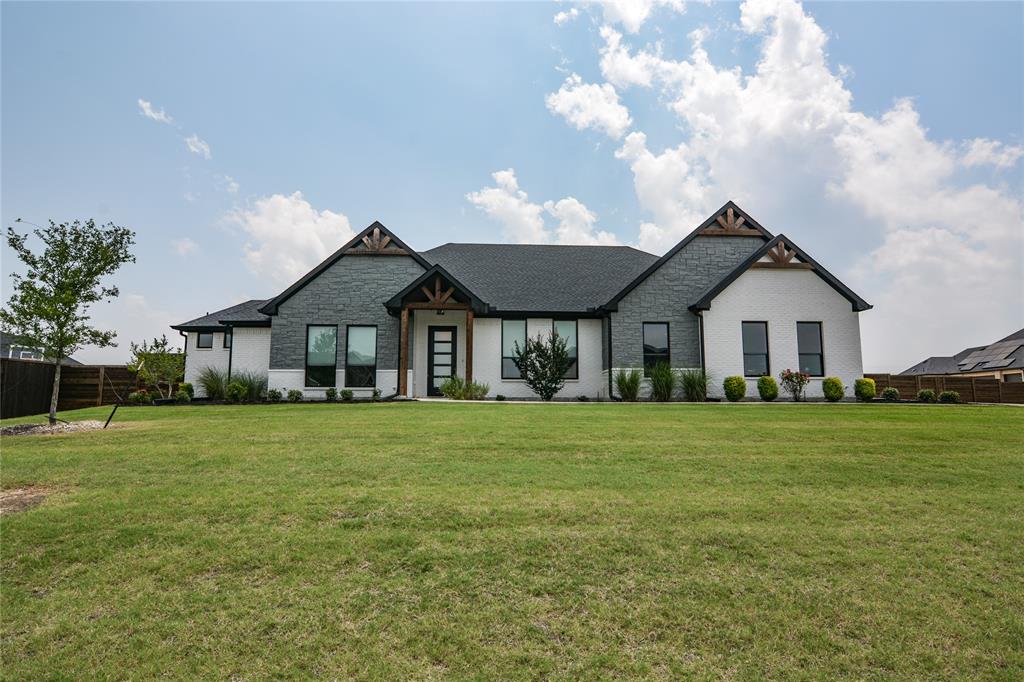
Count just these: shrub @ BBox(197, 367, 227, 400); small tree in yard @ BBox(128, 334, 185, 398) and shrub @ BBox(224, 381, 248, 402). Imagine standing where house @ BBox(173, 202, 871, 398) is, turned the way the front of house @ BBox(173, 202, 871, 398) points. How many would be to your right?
3

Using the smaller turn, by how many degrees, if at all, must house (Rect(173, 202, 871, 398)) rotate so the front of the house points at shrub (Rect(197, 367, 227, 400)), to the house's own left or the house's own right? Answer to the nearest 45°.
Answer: approximately 90° to the house's own right

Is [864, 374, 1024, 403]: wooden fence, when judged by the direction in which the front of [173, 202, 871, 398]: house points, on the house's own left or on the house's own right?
on the house's own left

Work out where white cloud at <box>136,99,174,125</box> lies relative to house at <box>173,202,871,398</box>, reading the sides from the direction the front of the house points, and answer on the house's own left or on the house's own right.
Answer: on the house's own right

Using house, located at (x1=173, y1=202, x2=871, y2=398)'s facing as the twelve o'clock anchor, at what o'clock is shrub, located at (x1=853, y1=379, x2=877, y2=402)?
The shrub is roughly at 9 o'clock from the house.

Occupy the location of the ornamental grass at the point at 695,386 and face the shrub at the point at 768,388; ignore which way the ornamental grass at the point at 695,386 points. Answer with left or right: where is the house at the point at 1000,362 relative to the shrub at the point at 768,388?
left

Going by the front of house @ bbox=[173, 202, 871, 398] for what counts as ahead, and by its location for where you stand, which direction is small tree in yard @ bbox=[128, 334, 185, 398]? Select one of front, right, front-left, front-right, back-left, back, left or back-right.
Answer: right

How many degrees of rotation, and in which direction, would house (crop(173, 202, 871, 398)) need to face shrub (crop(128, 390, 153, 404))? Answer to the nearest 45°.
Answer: approximately 90° to its right

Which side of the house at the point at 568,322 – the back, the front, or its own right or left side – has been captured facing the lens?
front

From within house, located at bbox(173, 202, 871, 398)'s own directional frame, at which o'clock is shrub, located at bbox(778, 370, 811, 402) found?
The shrub is roughly at 9 o'clock from the house.

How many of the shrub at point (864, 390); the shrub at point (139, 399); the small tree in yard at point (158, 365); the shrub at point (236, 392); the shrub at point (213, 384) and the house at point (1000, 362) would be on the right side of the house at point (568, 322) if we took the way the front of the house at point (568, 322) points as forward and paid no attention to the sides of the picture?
4

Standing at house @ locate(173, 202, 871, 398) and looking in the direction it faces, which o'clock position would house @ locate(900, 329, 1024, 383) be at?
house @ locate(900, 329, 1024, 383) is roughly at 8 o'clock from house @ locate(173, 202, 871, 398).
